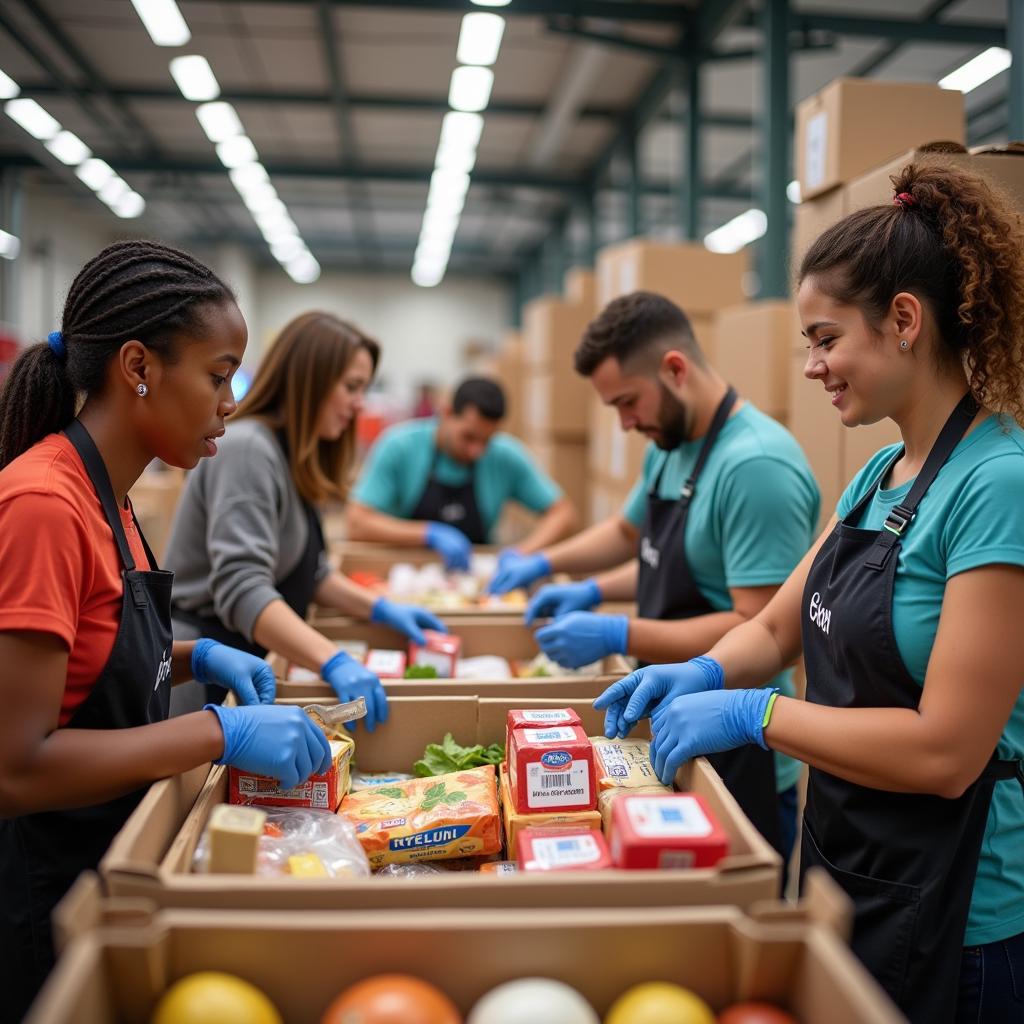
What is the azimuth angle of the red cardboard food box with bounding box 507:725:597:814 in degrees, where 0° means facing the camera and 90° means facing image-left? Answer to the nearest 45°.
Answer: approximately 0°

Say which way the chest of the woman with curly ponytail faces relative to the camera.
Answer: to the viewer's left

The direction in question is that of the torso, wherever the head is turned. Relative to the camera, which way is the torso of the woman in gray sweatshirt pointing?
to the viewer's right

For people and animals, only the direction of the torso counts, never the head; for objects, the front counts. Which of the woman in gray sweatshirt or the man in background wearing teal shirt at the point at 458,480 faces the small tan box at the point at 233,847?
the man in background wearing teal shirt

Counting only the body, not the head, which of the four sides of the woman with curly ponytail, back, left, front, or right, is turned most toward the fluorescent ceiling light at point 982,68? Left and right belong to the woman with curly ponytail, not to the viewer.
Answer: right

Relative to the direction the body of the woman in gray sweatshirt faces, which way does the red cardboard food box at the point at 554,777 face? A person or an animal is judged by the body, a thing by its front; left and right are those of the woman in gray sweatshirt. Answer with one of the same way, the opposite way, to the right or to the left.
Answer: to the right

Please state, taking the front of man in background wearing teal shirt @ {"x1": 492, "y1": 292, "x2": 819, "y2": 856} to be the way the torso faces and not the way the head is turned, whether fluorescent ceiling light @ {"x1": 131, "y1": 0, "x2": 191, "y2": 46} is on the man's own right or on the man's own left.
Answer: on the man's own right

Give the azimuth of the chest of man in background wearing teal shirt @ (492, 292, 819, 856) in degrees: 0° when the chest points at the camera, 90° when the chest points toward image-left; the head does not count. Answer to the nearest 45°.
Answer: approximately 45°

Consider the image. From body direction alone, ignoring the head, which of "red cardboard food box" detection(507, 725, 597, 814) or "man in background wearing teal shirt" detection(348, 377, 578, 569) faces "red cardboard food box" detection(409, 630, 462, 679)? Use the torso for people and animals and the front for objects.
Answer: the man in background wearing teal shirt

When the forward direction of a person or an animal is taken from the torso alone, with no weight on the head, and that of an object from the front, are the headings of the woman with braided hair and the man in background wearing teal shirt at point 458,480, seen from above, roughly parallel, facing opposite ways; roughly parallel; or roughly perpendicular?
roughly perpendicular

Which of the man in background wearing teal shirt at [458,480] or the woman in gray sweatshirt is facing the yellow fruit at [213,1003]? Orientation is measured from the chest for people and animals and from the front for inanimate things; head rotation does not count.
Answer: the man in background wearing teal shirt

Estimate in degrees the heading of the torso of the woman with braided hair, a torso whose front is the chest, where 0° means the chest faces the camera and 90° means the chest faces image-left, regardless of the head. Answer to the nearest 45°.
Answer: approximately 270°

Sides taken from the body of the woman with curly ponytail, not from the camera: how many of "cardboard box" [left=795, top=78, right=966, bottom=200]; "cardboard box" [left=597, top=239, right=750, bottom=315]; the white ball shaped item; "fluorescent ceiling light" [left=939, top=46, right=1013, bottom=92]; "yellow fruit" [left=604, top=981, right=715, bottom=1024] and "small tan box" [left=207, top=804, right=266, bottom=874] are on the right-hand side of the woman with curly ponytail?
3

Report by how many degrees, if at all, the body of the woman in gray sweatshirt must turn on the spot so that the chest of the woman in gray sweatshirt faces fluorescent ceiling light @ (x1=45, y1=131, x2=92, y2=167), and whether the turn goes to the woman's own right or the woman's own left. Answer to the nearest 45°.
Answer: approximately 90° to the woman's own left

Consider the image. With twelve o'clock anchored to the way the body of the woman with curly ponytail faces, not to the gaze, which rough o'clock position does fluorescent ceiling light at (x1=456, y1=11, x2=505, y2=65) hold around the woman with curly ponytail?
The fluorescent ceiling light is roughly at 2 o'clock from the woman with curly ponytail.
